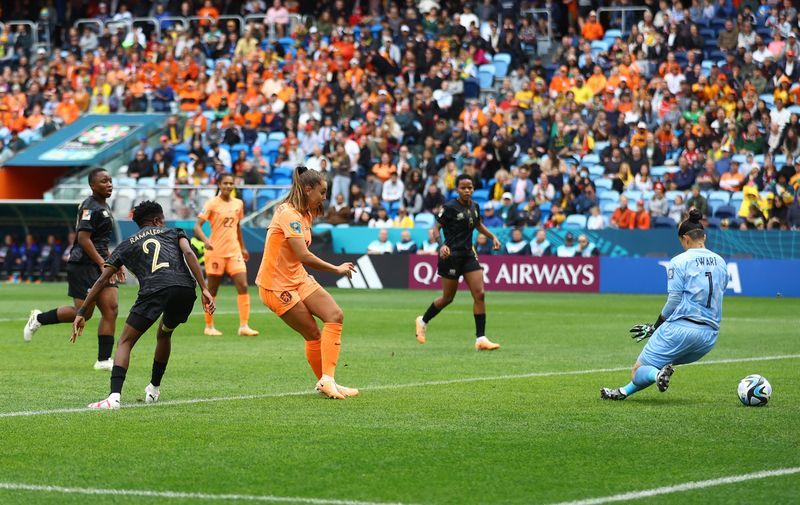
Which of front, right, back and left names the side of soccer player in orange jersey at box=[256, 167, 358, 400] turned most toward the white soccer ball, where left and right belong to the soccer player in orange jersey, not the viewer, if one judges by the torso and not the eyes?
front

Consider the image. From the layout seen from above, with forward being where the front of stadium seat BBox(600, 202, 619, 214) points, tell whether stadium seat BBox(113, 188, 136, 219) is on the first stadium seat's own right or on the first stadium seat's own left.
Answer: on the first stadium seat's own right

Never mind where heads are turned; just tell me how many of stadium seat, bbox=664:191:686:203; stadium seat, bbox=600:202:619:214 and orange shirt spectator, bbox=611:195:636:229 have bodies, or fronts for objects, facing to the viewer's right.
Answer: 0

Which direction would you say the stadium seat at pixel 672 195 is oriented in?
toward the camera

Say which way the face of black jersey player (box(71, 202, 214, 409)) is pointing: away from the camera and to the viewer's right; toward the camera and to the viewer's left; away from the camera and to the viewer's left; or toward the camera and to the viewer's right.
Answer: away from the camera and to the viewer's right

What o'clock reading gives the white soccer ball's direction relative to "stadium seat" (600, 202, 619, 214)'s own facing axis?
The white soccer ball is roughly at 12 o'clock from the stadium seat.

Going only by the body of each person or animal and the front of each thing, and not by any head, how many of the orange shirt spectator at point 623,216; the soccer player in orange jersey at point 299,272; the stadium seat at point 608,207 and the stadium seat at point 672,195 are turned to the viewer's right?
1

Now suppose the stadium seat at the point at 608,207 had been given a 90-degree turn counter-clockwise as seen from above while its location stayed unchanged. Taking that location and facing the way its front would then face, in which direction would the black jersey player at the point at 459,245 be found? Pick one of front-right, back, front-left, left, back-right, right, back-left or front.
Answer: right

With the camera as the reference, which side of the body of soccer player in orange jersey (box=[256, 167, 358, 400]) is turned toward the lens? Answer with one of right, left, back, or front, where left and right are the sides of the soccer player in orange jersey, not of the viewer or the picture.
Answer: right

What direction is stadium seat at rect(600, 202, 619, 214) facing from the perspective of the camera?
toward the camera

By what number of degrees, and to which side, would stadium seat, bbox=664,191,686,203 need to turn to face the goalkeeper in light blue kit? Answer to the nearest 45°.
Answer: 0° — it already faces them

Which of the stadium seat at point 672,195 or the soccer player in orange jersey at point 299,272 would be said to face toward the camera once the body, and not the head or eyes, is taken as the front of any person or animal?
the stadium seat

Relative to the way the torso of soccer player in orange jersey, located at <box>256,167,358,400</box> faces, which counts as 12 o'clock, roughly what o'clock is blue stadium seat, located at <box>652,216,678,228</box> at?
The blue stadium seat is roughly at 10 o'clock from the soccer player in orange jersey.

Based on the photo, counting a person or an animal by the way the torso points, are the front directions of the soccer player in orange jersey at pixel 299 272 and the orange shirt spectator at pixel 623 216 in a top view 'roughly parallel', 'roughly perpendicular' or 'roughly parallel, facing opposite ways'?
roughly perpendicular

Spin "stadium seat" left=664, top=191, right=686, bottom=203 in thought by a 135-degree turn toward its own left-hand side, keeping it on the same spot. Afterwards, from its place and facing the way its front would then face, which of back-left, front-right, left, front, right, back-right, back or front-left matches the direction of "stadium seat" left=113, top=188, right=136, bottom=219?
back-left

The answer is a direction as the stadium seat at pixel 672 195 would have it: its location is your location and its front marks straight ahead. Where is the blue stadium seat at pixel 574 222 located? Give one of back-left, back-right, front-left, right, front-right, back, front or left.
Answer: right
